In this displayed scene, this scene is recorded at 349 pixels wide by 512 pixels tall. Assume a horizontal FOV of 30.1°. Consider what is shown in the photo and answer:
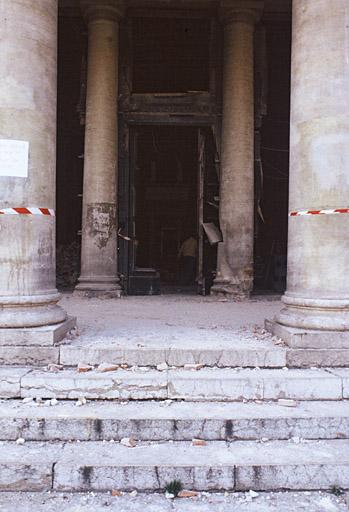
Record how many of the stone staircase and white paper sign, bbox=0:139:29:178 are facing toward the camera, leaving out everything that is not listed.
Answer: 2

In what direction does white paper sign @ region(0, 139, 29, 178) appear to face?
toward the camera

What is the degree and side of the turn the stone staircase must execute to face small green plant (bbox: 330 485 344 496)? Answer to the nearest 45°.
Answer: approximately 45° to its left

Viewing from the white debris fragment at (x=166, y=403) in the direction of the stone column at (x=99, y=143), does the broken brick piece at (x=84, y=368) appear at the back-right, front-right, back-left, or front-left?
front-left

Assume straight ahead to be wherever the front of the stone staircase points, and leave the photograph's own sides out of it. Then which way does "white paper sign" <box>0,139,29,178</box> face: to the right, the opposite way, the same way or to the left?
the same way

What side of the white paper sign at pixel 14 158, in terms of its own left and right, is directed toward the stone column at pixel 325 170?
left

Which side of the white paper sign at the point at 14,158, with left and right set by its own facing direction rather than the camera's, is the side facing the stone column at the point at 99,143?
back

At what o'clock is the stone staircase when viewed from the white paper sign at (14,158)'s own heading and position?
The stone staircase is roughly at 11 o'clock from the white paper sign.

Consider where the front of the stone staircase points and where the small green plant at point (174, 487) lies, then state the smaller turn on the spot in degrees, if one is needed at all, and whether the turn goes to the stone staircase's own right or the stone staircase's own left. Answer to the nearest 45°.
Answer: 0° — it already faces it

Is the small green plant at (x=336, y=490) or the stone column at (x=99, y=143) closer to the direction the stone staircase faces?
the small green plant

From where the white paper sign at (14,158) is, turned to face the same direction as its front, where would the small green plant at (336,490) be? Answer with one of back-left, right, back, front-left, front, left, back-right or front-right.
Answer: front-left

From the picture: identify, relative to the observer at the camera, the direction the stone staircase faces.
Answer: facing the viewer

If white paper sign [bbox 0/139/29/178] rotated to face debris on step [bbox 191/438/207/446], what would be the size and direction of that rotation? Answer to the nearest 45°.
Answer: approximately 45° to its left
